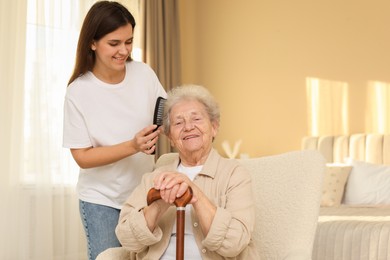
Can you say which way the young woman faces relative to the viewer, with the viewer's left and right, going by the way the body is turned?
facing the viewer and to the right of the viewer

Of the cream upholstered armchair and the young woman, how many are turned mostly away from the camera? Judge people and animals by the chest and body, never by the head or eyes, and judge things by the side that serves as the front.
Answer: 0

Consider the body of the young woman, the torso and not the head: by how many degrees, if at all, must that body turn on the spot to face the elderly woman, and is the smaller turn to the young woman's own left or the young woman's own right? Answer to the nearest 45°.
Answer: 0° — they already face them

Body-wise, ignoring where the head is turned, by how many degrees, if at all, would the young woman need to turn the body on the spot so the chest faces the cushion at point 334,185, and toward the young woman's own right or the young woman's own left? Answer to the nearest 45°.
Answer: approximately 90° to the young woman's own left

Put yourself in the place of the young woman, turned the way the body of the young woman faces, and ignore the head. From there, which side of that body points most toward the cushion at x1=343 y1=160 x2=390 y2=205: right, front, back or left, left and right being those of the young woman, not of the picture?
left

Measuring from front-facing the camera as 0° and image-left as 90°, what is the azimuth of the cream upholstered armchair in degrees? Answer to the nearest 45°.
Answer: approximately 45°

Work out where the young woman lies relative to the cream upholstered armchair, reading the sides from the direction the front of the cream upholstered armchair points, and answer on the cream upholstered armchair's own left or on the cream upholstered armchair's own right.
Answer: on the cream upholstered armchair's own right
